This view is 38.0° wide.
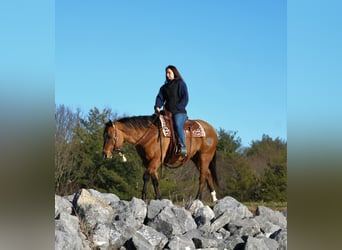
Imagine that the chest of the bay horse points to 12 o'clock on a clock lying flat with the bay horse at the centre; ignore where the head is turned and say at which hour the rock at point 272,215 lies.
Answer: The rock is roughly at 6 o'clock from the bay horse.

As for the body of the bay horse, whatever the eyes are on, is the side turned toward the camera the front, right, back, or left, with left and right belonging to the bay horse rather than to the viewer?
left

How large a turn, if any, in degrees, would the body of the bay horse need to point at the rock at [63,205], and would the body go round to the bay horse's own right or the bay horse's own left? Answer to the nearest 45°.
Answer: approximately 45° to the bay horse's own left

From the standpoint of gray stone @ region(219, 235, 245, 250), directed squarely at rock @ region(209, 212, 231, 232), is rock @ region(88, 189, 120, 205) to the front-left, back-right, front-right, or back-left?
front-left

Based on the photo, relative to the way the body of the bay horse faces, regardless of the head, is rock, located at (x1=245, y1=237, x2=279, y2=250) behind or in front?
behind

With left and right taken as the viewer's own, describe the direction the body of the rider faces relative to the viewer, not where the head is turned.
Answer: facing the viewer and to the left of the viewer

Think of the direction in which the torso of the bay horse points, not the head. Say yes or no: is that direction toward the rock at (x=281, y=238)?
no

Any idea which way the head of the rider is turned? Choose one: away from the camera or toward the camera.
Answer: toward the camera

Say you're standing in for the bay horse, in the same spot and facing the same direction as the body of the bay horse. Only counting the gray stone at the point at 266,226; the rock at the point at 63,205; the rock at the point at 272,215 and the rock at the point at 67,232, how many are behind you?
2

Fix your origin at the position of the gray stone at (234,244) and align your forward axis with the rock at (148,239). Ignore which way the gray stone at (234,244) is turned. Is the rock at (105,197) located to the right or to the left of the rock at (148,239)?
right
